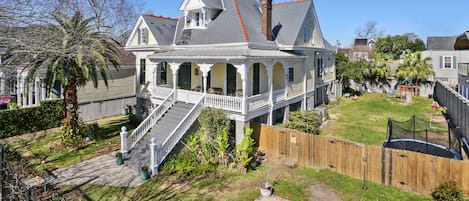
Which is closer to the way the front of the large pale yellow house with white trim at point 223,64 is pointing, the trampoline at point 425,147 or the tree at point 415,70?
the trampoline

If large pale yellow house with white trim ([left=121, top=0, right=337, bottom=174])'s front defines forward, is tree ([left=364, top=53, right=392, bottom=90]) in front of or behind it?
behind

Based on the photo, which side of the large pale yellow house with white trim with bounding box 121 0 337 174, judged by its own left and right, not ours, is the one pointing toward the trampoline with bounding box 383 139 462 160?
left

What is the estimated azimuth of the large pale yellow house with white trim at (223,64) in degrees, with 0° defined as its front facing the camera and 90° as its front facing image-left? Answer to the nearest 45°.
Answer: approximately 45°

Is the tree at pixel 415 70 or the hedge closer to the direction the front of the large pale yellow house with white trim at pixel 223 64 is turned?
the hedge

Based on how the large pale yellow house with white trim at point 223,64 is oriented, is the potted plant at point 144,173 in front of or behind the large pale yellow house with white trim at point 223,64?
in front

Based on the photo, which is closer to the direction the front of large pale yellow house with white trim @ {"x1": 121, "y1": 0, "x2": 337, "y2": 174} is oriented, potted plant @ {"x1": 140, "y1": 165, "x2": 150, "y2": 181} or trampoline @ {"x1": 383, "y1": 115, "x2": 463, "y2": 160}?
the potted plant
